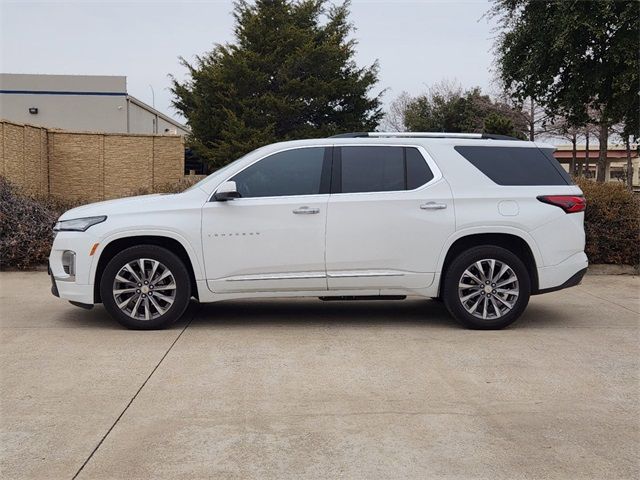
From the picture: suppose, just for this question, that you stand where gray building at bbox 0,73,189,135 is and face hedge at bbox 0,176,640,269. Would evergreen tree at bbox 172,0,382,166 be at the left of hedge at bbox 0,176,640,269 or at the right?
left

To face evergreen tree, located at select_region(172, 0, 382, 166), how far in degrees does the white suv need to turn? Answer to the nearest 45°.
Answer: approximately 90° to its right

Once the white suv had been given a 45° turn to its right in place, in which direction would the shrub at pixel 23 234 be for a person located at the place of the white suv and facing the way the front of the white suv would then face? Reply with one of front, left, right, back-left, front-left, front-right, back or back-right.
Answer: front

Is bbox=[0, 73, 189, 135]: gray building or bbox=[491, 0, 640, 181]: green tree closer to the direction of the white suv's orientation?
the gray building

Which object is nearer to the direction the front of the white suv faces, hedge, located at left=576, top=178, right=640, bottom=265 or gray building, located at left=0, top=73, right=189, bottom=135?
the gray building

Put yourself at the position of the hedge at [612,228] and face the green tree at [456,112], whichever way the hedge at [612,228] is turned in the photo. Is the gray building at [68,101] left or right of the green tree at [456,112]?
left

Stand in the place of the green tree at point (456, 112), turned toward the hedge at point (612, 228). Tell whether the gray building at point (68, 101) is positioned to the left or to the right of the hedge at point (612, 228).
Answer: right

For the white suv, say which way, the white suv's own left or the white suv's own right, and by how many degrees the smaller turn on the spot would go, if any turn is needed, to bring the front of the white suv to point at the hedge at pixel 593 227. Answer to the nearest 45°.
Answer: approximately 135° to the white suv's own right

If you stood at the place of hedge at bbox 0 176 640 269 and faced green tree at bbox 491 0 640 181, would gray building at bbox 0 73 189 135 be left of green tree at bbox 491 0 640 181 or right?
left

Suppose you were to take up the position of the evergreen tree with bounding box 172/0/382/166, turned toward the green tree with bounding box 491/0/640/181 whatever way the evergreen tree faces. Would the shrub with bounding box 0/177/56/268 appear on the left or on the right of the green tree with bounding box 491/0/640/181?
right

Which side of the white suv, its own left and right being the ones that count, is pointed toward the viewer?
left

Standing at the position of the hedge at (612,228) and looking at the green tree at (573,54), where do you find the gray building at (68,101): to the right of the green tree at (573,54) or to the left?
left

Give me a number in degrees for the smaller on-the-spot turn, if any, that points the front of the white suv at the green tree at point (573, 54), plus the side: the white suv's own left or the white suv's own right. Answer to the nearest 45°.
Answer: approximately 135° to the white suv's own right

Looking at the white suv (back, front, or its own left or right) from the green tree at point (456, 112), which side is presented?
right
